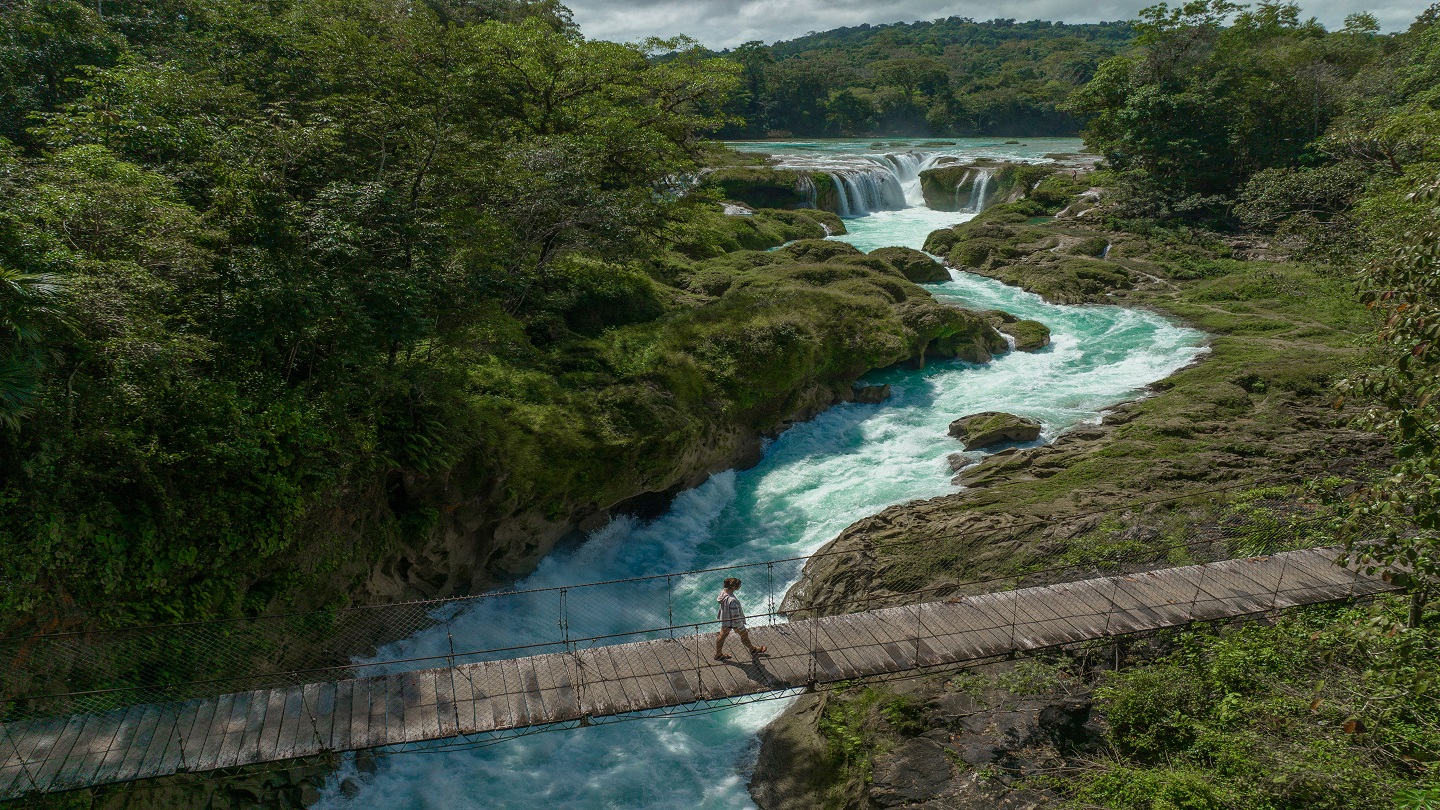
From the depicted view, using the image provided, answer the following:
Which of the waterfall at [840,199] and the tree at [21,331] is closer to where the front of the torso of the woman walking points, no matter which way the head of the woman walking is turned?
the waterfall

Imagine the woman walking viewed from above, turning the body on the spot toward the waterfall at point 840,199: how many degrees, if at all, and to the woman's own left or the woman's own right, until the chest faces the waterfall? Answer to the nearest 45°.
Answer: approximately 90° to the woman's own left

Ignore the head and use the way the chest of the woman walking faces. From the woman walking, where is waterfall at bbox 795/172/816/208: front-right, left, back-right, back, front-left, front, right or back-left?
left

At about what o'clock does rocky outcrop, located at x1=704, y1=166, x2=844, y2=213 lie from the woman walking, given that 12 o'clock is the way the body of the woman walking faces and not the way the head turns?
The rocky outcrop is roughly at 9 o'clock from the woman walking.

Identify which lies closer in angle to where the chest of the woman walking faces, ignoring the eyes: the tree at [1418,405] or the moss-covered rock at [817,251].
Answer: the tree

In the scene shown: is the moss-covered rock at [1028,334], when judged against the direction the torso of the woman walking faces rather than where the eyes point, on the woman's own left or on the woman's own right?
on the woman's own left

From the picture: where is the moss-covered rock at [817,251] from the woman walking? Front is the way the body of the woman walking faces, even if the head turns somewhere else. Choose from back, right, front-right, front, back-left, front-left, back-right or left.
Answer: left

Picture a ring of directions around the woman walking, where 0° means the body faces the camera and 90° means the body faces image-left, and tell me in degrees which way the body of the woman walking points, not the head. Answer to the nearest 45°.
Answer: approximately 270°

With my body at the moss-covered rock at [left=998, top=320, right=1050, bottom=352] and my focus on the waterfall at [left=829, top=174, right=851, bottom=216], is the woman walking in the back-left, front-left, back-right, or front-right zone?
back-left
